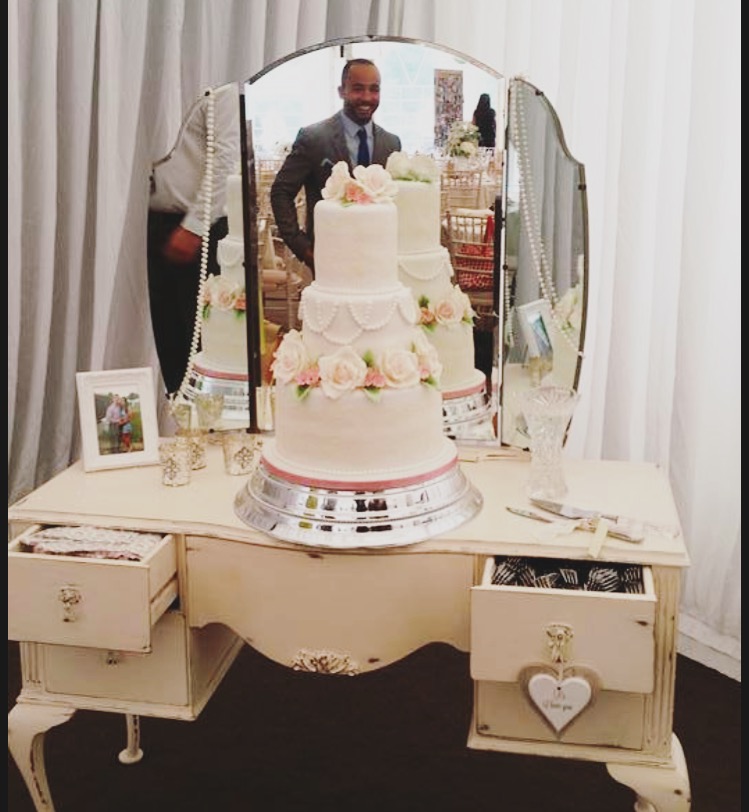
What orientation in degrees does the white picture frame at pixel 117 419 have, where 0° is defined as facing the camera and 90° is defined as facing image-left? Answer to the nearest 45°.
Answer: approximately 0°

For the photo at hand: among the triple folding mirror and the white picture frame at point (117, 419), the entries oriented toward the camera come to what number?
2
